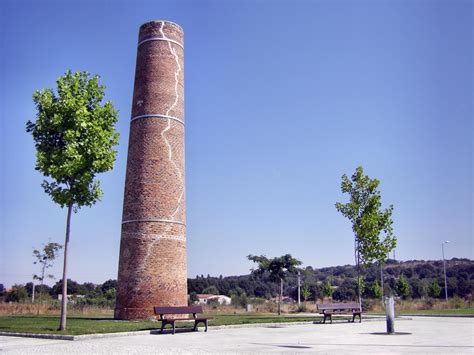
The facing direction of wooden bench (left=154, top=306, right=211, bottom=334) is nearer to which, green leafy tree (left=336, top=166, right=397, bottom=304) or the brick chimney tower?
the green leafy tree

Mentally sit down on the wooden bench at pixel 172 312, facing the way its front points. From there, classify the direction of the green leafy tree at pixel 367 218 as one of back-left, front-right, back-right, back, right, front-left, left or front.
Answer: left

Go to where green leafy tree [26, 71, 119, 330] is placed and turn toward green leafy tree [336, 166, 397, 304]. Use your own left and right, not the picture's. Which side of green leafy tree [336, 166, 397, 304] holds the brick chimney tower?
left

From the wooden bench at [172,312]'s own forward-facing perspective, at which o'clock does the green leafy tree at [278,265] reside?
The green leafy tree is roughly at 8 o'clock from the wooden bench.

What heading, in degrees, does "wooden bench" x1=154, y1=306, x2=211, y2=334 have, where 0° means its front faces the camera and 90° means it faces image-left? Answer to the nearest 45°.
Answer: approximately 315°

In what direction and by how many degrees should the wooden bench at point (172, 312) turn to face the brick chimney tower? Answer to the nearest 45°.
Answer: approximately 135° to its left
